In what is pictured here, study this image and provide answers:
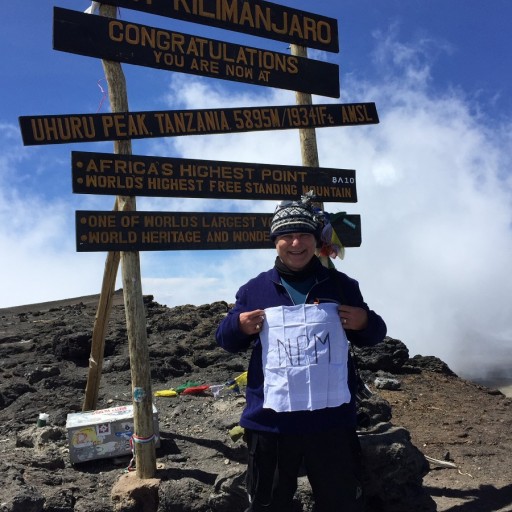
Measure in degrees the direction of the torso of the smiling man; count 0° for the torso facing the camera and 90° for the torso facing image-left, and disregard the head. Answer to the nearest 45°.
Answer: approximately 0°
